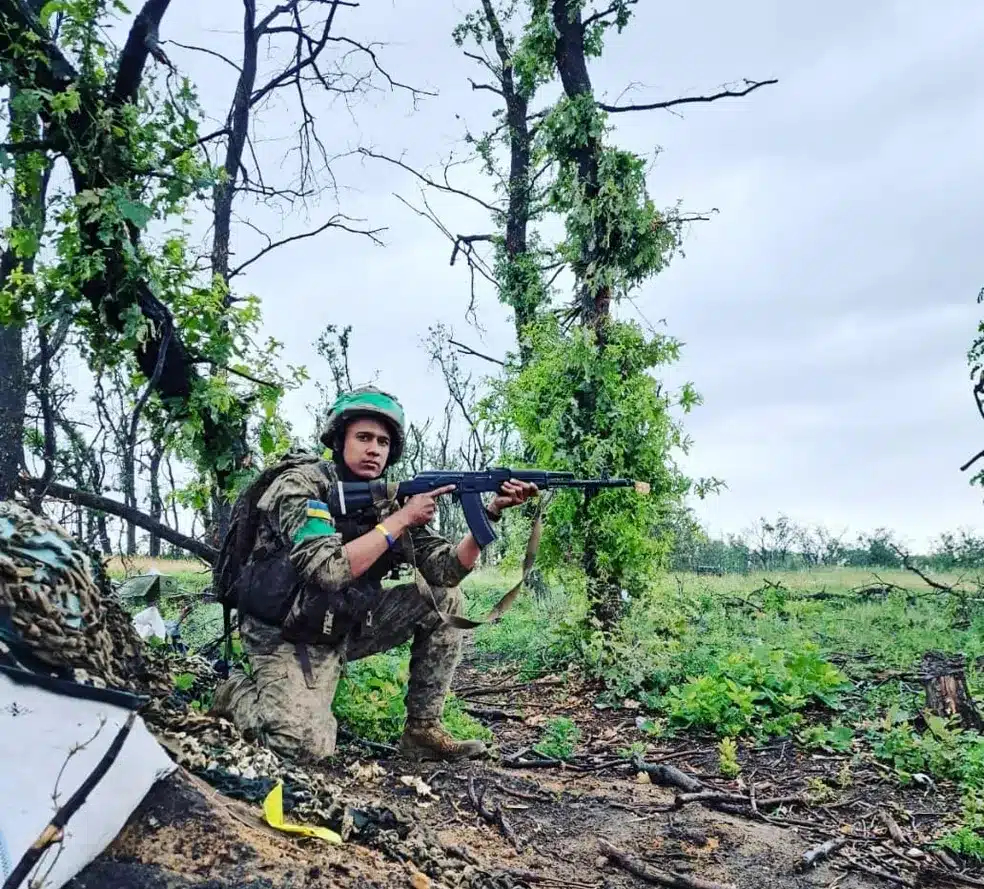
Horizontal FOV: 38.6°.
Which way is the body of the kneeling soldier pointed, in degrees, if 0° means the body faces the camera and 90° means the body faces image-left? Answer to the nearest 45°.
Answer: approximately 270°

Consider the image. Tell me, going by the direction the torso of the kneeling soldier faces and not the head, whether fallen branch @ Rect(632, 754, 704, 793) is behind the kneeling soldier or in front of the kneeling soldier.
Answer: in front

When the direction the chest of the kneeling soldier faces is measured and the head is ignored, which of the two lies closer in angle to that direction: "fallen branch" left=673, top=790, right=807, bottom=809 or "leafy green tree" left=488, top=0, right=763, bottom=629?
the fallen branch

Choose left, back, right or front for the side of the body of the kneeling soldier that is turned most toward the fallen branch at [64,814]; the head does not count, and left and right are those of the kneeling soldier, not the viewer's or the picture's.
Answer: right

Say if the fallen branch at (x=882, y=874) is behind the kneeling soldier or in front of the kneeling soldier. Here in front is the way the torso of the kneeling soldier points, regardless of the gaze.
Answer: in front

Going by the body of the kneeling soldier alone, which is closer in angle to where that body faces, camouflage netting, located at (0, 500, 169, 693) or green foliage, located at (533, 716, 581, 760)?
the green foliage

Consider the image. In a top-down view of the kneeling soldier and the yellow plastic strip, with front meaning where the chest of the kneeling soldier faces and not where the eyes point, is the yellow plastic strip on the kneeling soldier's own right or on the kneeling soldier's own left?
on the kneeling soldier's own right
